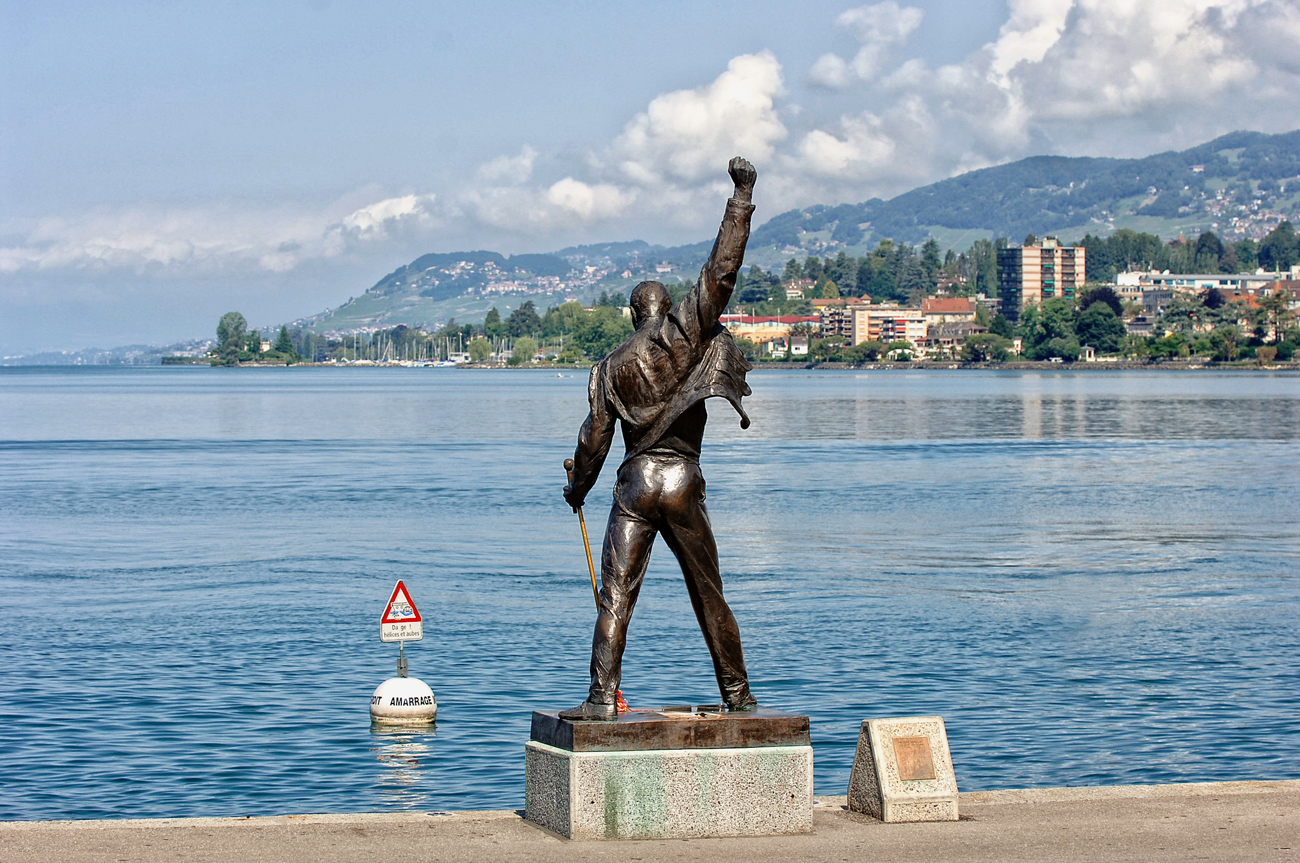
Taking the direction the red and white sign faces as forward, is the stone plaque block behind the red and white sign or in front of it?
in front

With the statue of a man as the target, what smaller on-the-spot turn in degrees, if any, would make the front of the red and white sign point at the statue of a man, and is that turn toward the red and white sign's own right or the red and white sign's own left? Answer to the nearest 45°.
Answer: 0° — it already faces it

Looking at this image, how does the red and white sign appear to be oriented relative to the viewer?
toward the camera

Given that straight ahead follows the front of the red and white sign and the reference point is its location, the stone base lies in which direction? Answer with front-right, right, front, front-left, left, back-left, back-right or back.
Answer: front

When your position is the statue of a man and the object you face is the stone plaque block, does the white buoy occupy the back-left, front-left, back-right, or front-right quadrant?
back-left
